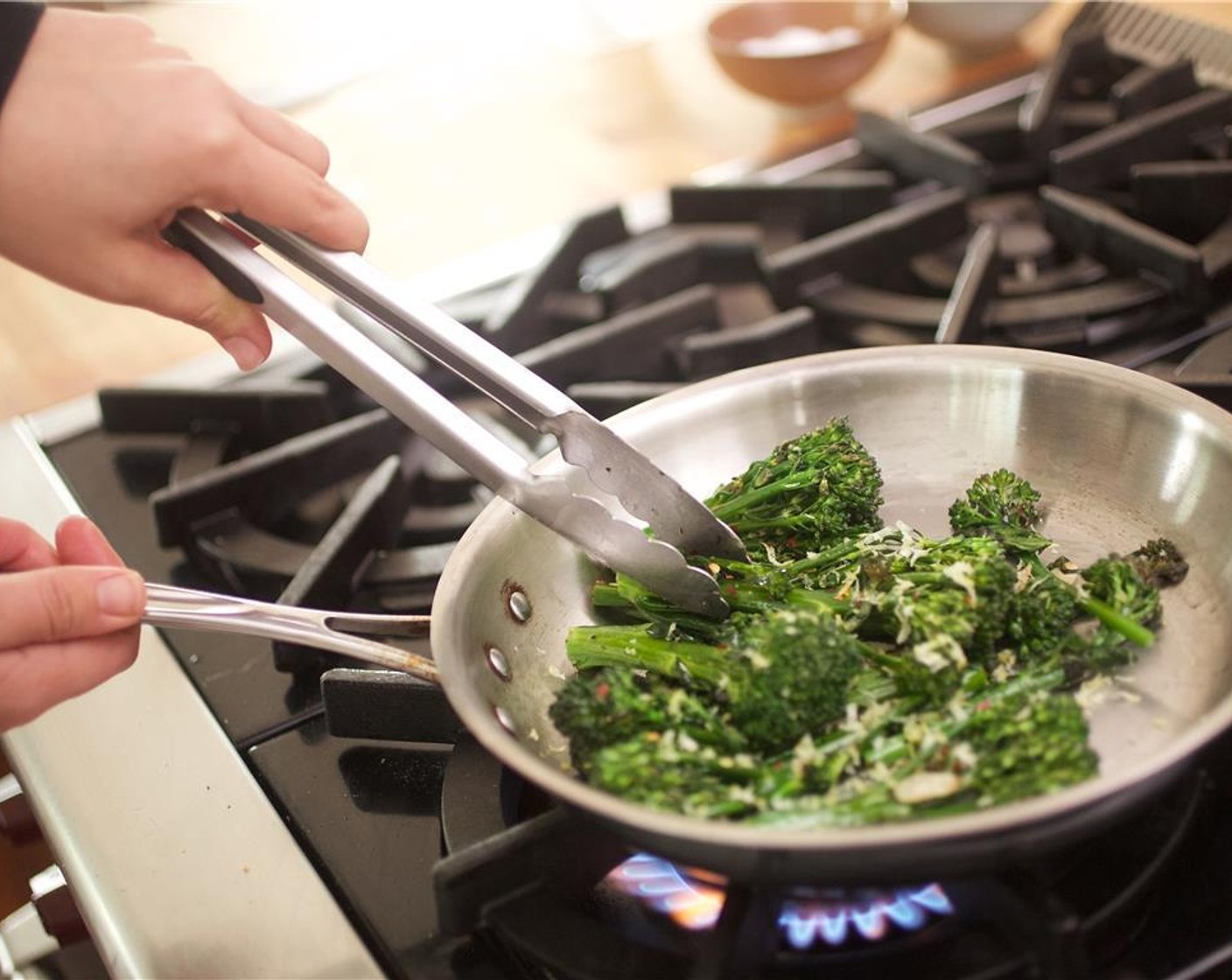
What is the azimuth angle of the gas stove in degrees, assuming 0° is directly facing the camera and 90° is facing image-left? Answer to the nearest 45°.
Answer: approximately 45°

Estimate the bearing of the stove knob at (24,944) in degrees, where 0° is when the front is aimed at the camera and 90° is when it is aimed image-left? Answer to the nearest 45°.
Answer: approximately 45°
